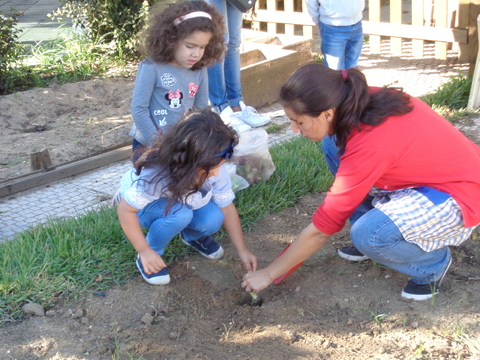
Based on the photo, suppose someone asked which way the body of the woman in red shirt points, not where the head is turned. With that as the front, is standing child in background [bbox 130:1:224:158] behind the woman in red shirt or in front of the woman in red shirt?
in front

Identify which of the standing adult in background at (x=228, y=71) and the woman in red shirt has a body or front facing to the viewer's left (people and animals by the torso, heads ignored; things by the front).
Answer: the woman in red shirt

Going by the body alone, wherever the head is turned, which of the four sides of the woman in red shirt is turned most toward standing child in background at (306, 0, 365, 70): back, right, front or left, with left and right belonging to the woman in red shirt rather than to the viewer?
right

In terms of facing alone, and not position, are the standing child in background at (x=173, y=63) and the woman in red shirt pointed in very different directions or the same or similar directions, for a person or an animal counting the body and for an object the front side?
very different directions

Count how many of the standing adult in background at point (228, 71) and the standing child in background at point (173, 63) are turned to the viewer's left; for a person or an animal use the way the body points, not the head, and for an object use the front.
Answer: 0

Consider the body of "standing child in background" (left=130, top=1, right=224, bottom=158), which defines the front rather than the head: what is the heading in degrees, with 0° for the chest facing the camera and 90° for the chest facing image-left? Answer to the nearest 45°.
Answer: approximately 315°

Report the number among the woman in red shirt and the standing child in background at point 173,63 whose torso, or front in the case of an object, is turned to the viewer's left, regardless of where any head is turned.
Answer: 1

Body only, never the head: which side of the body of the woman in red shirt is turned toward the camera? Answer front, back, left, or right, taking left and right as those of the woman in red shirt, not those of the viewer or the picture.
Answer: left

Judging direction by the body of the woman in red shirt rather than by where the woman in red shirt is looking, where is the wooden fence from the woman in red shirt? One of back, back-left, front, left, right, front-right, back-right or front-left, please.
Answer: right

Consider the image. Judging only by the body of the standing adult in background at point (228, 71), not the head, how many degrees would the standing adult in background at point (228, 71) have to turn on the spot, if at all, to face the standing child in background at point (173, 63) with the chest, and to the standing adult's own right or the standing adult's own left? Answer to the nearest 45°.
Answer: approximately 45° to the standing adult's own right

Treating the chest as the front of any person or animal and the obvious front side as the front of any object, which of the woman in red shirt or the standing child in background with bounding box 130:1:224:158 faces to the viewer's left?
the woman in red shirt

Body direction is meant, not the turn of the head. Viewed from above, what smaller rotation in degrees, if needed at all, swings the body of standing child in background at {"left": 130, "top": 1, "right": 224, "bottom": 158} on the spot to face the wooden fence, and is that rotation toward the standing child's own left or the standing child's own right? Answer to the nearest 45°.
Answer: approximately 90° to the standing child's own left

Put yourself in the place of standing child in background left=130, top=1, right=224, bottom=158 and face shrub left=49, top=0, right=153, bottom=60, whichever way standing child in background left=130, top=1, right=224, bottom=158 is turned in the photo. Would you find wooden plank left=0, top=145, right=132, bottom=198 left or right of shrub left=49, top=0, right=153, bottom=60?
left
